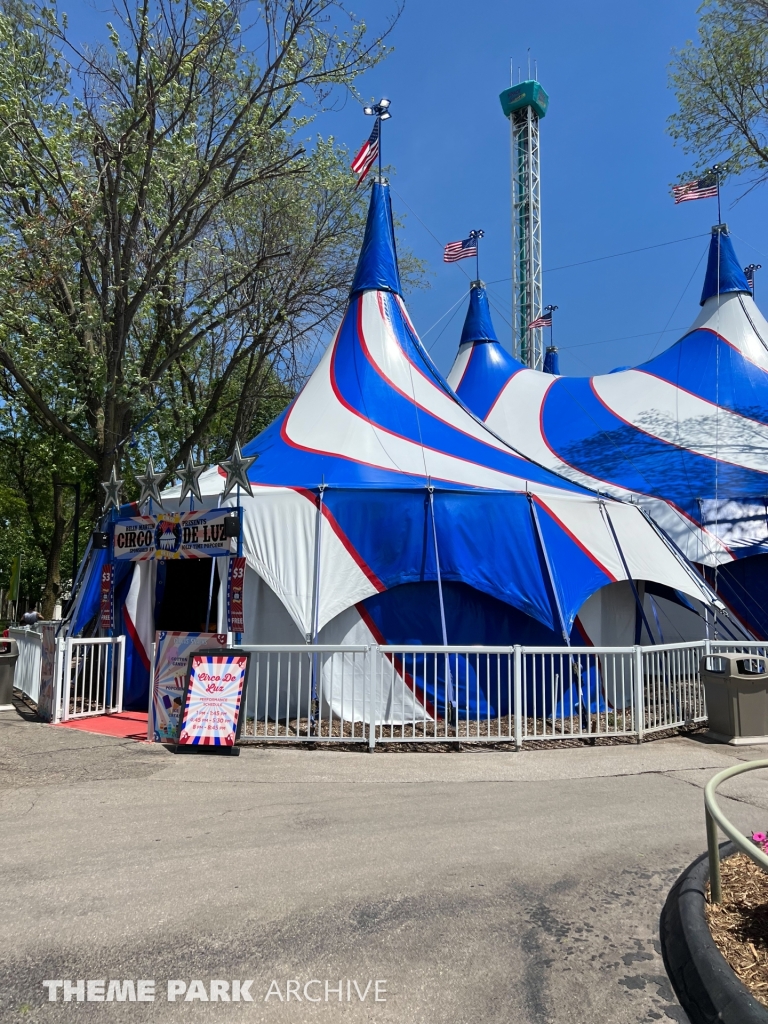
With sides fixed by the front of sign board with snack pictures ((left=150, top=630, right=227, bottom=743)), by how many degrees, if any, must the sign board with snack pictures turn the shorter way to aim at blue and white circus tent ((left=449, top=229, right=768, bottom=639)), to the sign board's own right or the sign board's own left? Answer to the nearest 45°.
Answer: approximately 135° to the sign board's own left

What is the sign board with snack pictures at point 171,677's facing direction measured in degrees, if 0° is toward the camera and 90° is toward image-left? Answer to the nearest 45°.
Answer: approximately 0°

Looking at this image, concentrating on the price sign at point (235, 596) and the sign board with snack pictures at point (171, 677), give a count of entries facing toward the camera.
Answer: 2

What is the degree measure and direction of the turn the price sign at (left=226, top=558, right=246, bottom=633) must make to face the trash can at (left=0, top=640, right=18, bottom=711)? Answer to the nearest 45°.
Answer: approximately 135° to its right

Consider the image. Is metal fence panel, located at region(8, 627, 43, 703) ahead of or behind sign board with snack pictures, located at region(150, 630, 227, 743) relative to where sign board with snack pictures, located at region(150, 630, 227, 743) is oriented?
behind

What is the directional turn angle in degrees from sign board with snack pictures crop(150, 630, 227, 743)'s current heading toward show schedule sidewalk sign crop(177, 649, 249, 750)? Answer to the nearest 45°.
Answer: approximately 45° to its left

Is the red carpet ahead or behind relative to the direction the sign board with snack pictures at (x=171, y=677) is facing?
behind

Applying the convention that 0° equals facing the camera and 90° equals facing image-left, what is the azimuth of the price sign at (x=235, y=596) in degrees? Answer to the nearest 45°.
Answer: approximately 0°
